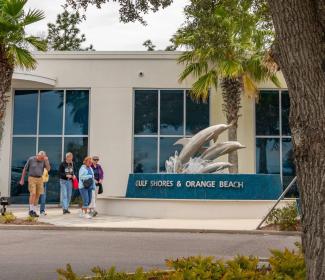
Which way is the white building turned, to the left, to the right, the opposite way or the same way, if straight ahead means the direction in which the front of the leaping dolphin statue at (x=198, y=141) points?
to the right

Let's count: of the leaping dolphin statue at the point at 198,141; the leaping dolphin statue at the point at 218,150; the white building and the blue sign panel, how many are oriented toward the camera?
2

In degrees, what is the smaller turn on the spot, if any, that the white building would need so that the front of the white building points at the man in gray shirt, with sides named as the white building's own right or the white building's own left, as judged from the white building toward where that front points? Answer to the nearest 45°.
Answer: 0° — it already faces them

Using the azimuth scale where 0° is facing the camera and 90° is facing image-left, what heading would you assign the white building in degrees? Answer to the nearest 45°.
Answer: approximately 0°

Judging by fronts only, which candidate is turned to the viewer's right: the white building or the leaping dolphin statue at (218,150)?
the leaping dolphin statue

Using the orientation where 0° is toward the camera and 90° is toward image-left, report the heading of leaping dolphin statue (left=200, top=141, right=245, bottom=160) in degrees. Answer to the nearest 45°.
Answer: approximately 270°
